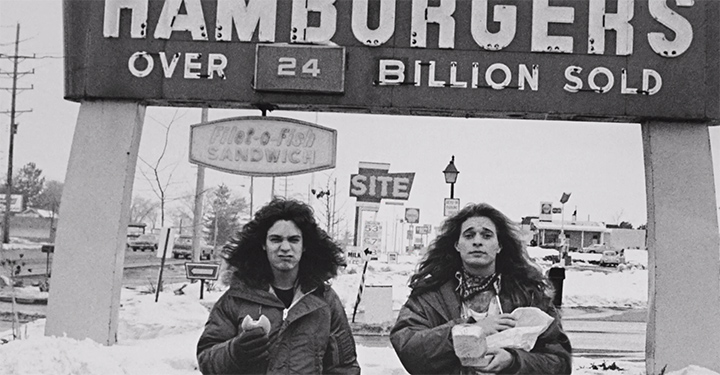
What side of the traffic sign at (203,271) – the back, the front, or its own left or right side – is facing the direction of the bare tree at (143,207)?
back

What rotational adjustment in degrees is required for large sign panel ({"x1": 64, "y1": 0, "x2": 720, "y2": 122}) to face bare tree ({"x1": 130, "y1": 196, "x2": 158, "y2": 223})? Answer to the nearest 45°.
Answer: approximately 135° to its right

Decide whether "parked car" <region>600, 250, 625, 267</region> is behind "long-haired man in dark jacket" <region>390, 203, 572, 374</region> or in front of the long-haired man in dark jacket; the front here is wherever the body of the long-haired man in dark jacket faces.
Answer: behind

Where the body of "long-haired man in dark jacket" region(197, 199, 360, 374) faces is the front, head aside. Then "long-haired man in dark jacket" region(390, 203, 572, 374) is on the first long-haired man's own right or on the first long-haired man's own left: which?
on the first long-haired man's own left

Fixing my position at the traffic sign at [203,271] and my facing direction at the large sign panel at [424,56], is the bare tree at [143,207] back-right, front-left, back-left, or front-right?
back-left
